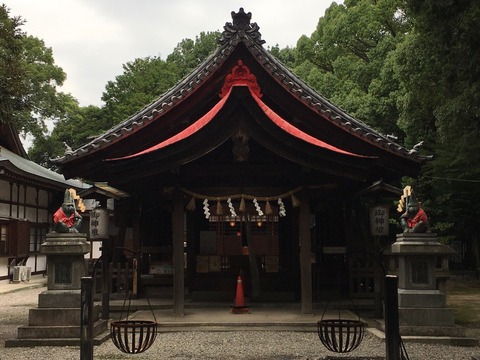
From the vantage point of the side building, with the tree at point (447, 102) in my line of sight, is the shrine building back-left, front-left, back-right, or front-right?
front-right

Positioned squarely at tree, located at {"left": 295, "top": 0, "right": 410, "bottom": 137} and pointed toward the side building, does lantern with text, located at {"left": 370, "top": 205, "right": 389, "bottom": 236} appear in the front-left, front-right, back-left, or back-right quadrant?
front-left

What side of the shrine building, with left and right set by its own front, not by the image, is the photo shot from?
front

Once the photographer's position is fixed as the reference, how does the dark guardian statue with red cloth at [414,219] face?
facing the viewer and to the left of the viewer

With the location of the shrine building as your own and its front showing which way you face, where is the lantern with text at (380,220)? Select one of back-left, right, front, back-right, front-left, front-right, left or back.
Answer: left

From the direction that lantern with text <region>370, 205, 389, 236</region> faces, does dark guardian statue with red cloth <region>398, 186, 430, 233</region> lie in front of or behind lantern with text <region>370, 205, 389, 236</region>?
in front

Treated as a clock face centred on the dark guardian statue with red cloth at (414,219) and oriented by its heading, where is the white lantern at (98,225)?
The white lantern is roughly at 2 o'clock from the dark guardian statue with red cloth.

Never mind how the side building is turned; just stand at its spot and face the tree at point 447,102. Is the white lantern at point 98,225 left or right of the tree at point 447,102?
right

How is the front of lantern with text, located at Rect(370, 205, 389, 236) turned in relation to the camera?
facing the viewer

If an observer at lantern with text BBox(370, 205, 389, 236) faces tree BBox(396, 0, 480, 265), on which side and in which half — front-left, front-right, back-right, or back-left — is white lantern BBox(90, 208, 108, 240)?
back-left

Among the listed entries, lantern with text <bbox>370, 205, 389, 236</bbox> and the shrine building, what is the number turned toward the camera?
2

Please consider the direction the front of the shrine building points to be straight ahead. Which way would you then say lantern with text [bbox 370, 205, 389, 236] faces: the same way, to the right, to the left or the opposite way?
the same way

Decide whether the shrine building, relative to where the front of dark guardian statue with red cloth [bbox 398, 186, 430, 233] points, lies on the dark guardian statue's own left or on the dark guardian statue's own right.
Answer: on the dark guardian statue's own right

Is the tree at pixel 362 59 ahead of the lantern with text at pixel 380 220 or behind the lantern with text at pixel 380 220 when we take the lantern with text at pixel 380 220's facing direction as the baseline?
behind

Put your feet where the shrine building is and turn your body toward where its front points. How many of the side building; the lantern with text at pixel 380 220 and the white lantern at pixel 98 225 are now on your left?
1

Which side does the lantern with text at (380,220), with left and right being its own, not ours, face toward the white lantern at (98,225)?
right

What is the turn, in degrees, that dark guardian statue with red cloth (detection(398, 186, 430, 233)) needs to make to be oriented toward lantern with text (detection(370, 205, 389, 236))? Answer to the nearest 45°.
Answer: approximately 135° to its right
